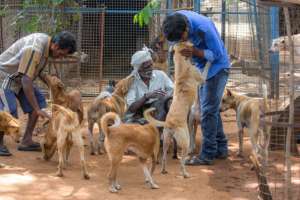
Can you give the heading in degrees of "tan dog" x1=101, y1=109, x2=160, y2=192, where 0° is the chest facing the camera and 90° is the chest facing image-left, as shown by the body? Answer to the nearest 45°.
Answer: approximately 270°

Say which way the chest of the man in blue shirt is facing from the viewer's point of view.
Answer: to the viewer's left

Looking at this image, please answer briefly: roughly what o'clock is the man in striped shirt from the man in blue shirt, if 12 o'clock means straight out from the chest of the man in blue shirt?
The man in striped shirt is roughly at 12 o'clock from the man in blue shirt.

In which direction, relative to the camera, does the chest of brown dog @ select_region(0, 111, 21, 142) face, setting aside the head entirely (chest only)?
to the viewer's right

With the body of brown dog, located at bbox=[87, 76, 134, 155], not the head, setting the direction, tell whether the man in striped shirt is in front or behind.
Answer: behind

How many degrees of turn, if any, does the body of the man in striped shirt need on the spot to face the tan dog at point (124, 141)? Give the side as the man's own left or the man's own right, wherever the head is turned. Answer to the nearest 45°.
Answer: approximately 45° to the man's own right

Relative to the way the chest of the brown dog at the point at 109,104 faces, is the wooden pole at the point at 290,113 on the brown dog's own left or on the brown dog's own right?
on the brown dog's own right

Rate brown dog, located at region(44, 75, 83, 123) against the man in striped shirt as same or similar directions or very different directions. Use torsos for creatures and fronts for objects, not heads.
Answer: very different directions

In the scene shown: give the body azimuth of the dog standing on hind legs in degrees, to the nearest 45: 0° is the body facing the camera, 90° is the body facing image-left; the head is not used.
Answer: approximately 225°

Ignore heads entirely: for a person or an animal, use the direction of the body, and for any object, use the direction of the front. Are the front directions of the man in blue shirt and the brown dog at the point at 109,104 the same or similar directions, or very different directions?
very different directions

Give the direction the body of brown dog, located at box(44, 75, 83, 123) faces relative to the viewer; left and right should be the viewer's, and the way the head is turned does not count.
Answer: facing to the left of the viewer

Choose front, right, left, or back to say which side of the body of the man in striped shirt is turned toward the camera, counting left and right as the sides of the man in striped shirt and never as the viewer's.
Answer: right

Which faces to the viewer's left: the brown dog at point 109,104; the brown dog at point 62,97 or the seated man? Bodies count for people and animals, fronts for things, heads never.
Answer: the brown dog at point 62,97

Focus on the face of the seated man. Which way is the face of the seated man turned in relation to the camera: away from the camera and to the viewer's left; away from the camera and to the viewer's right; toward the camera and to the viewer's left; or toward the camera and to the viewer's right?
toward the camera and to the viewer's right
